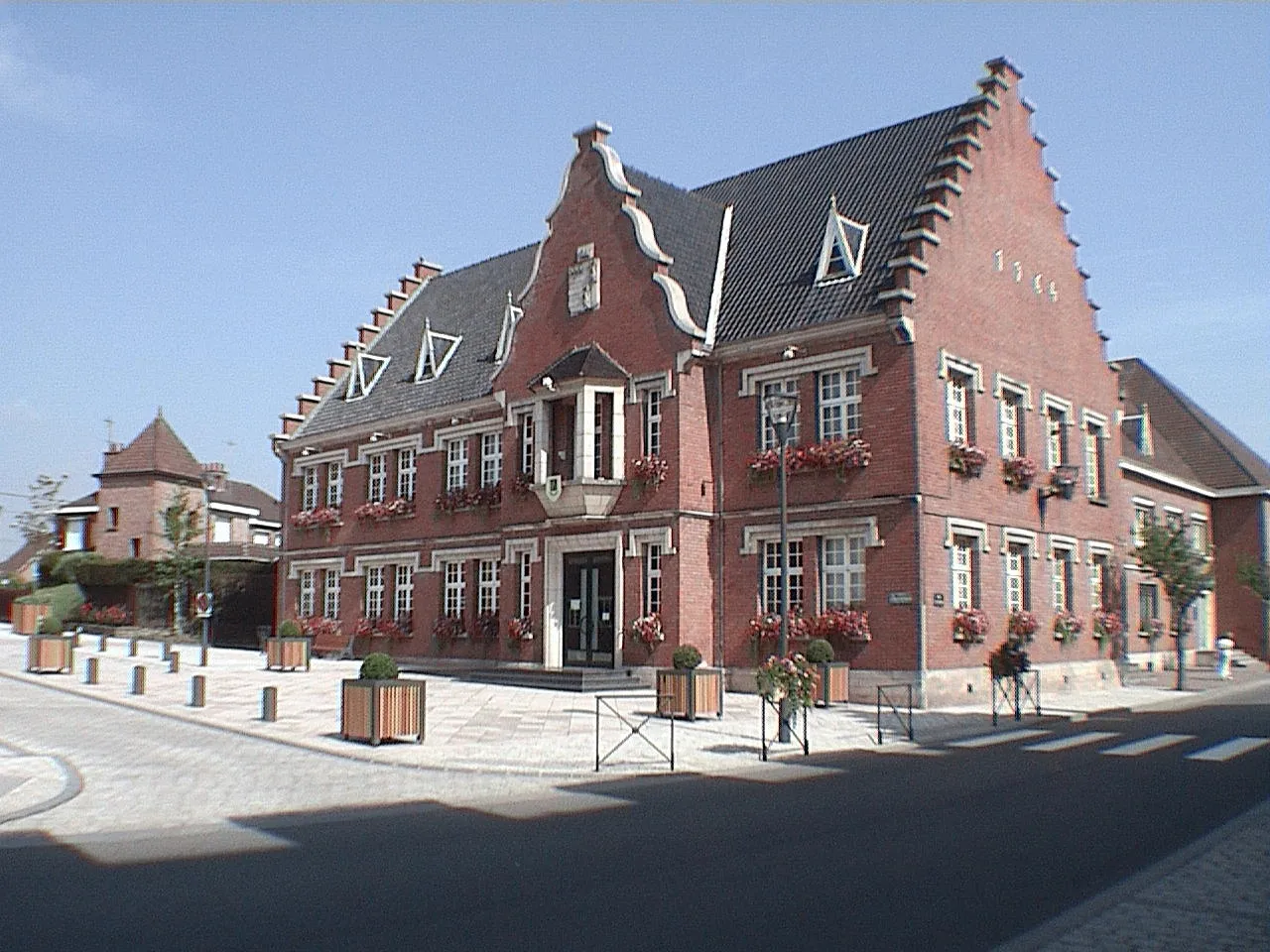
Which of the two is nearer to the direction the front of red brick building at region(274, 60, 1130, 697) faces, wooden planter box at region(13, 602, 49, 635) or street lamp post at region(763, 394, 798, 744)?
the street lamp post

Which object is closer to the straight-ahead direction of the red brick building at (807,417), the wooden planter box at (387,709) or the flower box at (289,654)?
the wooden planter box

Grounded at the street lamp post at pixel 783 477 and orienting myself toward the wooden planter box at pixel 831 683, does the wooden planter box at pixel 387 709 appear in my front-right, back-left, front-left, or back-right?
back-left

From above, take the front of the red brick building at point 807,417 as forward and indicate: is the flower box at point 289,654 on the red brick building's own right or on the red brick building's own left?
on the red brick building's own right

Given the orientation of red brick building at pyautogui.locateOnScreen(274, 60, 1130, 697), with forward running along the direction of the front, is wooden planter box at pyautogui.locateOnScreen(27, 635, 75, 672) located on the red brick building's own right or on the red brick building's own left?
on the red brick building's own right

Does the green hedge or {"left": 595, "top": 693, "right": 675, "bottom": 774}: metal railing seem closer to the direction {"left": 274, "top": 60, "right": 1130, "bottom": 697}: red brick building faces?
the metal railing

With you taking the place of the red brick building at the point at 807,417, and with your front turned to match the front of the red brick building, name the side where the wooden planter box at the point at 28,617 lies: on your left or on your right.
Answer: on your right

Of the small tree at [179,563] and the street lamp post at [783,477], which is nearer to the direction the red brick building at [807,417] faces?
the street lamp post

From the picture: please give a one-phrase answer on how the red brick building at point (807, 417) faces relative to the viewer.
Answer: facing the viewer and to the left of the viewer

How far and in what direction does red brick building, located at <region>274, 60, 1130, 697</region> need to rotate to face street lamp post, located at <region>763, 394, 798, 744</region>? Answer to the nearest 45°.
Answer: approximately 45° to its left

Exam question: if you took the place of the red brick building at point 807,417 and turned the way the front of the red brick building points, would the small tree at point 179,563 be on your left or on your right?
on your right

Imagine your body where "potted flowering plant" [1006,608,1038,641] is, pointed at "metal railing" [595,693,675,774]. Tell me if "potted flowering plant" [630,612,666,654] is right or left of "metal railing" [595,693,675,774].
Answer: right
